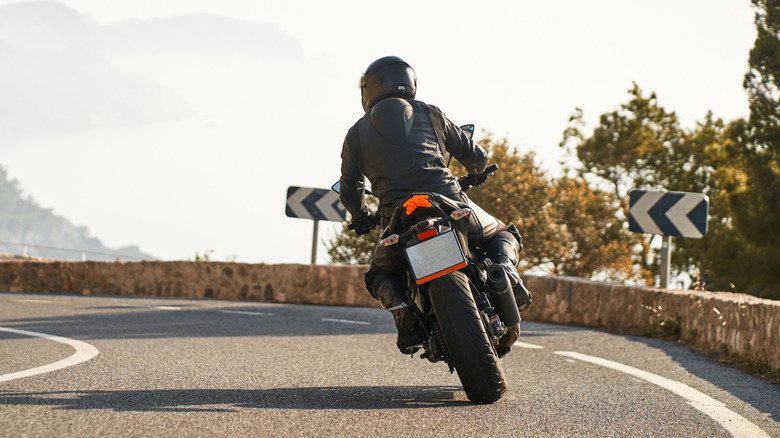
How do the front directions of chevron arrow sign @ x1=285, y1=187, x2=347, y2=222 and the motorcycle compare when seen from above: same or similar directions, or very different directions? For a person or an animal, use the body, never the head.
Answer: very different directions

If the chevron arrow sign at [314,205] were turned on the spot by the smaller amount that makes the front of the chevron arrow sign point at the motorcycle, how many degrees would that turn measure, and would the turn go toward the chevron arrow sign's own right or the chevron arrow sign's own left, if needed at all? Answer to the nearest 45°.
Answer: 0° — it already faces it

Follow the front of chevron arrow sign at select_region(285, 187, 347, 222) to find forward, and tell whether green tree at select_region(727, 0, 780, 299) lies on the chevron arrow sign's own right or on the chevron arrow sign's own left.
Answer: on the chevron arrow sign's own left

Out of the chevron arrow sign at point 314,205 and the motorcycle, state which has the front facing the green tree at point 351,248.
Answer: the motorcycle

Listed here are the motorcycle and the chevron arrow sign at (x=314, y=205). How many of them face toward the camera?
1

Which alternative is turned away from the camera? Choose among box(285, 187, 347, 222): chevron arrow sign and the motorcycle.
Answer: the motorcycle

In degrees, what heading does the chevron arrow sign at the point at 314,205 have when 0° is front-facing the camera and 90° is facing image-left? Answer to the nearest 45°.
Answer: approximately 0°

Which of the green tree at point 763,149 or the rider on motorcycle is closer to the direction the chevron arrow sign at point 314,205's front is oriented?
the rider on motorcycle

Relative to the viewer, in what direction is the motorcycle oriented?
away from the camera

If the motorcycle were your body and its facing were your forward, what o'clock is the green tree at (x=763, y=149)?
The green tree is roughly at 1 o'clock from the motorcycle.

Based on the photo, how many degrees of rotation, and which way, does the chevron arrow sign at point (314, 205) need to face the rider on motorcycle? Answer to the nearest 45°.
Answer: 0° — it already faces them
